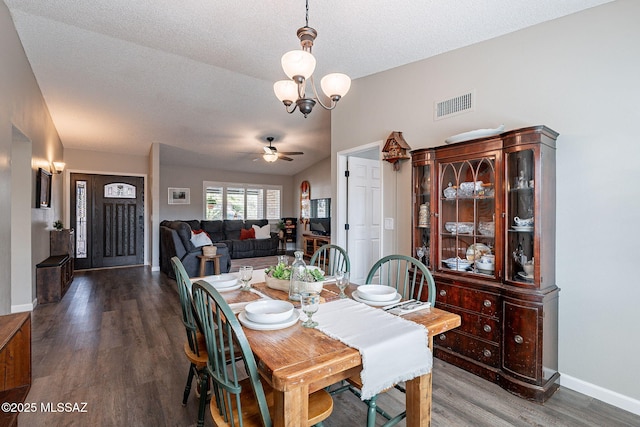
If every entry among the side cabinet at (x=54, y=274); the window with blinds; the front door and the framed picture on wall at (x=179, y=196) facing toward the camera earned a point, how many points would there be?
3

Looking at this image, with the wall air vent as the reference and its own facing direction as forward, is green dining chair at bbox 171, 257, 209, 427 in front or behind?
in front

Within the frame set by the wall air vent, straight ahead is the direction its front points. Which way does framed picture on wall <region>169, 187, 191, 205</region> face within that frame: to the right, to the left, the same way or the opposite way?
to the left

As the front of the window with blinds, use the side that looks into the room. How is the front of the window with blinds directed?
toward the camera

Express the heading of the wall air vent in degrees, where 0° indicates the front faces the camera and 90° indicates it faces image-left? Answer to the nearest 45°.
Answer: approximately 45°

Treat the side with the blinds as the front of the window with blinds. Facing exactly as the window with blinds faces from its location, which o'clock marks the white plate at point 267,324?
The white plate is roughly at 12 o'clock from the window with blinds.

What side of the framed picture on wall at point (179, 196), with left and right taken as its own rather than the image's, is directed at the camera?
front

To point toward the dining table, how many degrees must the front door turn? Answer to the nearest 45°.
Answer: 0° — it already faces it

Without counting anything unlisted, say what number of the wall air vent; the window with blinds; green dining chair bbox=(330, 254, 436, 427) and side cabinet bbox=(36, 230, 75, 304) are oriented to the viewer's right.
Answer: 1

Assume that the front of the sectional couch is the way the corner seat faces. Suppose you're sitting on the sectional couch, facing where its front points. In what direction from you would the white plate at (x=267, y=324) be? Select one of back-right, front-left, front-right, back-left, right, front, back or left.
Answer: front-right

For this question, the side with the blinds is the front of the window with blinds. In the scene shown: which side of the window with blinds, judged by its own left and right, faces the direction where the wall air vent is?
front

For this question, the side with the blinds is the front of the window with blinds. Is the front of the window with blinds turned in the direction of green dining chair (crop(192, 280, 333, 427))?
yes

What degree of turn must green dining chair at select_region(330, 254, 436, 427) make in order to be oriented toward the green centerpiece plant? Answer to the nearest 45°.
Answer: approximately 45° to its right
